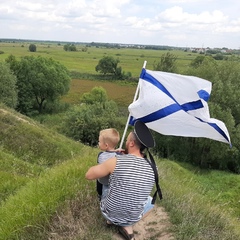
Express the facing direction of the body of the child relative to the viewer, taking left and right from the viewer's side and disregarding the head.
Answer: facing away from the viewer and to the left of the viewer

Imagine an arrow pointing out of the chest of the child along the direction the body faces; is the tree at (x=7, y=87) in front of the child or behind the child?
in front
